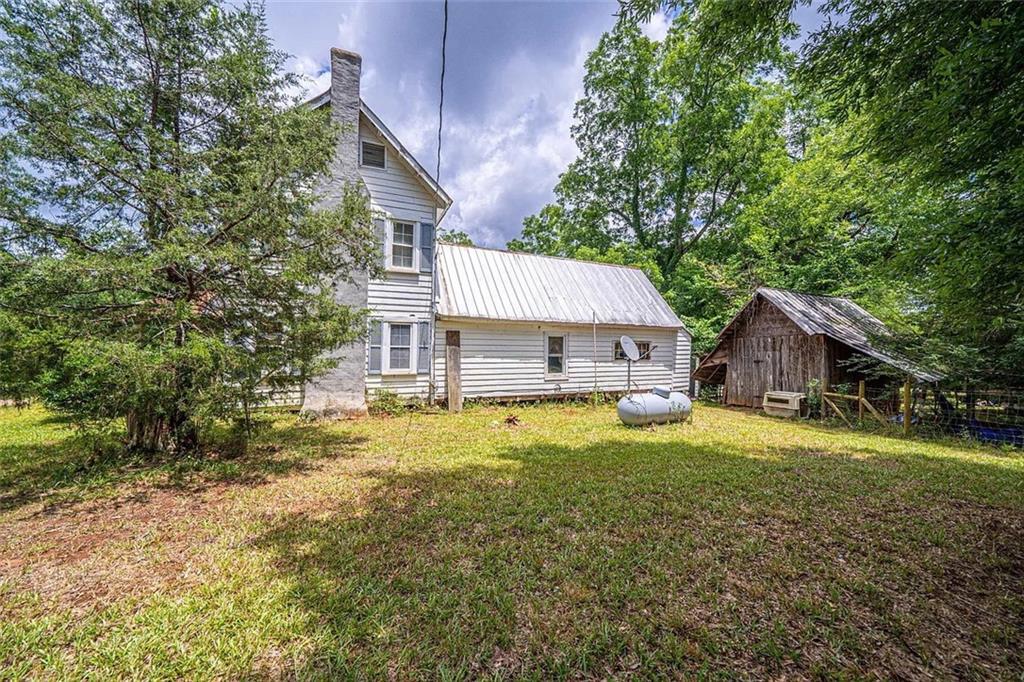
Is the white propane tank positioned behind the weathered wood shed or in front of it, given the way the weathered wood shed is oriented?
in front

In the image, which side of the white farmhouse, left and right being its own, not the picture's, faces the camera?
left

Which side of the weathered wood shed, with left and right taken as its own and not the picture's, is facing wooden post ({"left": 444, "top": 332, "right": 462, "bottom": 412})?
front

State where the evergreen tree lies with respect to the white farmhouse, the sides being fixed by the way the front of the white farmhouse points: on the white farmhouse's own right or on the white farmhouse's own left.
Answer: on the white farmhouse's own left

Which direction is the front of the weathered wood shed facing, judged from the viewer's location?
facing the viewer and to the left of the viewer

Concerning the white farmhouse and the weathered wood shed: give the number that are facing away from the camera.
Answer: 0

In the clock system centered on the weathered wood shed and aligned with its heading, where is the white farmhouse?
The white farmhouse is roughly at 12 o'clock from the weathered wood shed.
